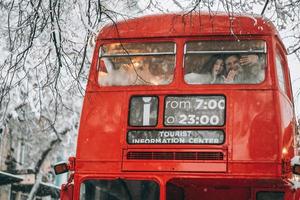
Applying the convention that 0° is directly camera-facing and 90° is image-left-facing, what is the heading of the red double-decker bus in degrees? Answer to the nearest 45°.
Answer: approximately 0°
